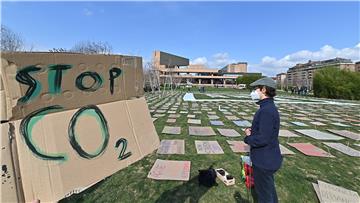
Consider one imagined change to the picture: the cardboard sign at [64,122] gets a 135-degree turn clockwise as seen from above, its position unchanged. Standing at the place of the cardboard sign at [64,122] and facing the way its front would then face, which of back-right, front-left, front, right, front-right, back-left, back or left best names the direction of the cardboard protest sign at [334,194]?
back-right

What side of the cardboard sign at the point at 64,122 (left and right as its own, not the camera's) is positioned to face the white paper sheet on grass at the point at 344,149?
left

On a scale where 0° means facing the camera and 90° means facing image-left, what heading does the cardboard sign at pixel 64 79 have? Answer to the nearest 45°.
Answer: approximately 0°

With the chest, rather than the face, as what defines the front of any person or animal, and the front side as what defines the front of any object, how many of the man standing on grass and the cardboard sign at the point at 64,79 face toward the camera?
1

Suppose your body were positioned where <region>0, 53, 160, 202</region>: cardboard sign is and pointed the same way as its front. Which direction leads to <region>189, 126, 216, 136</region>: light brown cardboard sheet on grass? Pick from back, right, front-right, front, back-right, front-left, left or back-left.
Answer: back-left

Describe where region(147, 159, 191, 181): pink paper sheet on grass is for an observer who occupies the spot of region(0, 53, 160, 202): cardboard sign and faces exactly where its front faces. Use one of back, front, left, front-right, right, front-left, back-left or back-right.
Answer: back-left

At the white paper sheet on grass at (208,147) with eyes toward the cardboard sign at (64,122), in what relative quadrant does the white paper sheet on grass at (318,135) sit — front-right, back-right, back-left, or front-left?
back-left

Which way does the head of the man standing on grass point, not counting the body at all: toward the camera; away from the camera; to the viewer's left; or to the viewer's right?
to the viewer's left

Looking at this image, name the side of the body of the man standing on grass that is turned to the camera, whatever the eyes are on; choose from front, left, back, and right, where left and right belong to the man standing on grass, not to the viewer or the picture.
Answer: left

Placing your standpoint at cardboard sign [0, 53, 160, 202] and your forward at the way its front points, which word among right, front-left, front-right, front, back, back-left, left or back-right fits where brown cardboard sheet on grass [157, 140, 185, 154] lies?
back-left

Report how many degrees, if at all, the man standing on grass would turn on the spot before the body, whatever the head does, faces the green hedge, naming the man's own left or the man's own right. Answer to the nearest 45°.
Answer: approximately 90° to the man's own right
